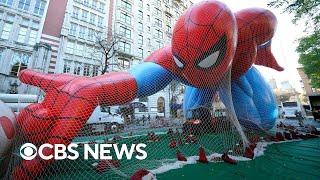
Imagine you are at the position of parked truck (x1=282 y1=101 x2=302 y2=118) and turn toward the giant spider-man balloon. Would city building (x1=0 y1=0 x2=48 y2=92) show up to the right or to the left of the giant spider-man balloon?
right

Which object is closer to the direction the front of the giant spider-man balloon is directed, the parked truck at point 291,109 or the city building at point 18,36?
the city building

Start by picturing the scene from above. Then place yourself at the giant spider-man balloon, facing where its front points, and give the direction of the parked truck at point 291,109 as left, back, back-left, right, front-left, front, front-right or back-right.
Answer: back

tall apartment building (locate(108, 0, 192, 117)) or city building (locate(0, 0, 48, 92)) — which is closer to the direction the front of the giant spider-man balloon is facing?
the city building

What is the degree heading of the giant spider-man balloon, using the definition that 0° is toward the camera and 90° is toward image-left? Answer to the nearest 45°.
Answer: approximately 45°

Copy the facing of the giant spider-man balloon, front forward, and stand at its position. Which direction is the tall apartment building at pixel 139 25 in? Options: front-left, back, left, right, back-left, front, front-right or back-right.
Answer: back-right

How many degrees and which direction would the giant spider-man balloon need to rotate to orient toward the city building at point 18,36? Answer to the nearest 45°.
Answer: approximately 90° to its right

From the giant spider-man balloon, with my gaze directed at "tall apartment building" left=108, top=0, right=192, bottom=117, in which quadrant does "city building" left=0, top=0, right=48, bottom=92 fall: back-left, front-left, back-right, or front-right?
front-left

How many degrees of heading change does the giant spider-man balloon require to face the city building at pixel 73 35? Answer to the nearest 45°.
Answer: approximately 90° to its right
